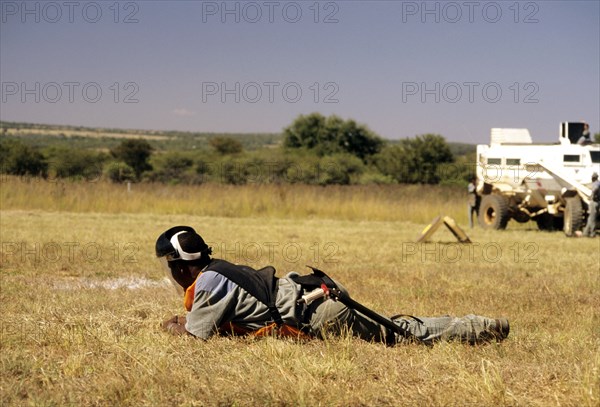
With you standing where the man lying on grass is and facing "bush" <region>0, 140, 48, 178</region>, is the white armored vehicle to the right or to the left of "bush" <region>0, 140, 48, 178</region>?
right

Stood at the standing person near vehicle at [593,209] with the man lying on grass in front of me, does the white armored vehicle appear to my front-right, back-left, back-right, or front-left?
back-right

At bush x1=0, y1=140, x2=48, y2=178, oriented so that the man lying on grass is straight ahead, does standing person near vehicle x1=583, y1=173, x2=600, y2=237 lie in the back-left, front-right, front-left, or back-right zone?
front-left
